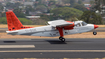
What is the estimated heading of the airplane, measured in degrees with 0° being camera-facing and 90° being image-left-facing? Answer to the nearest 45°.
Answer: approximately 270°
